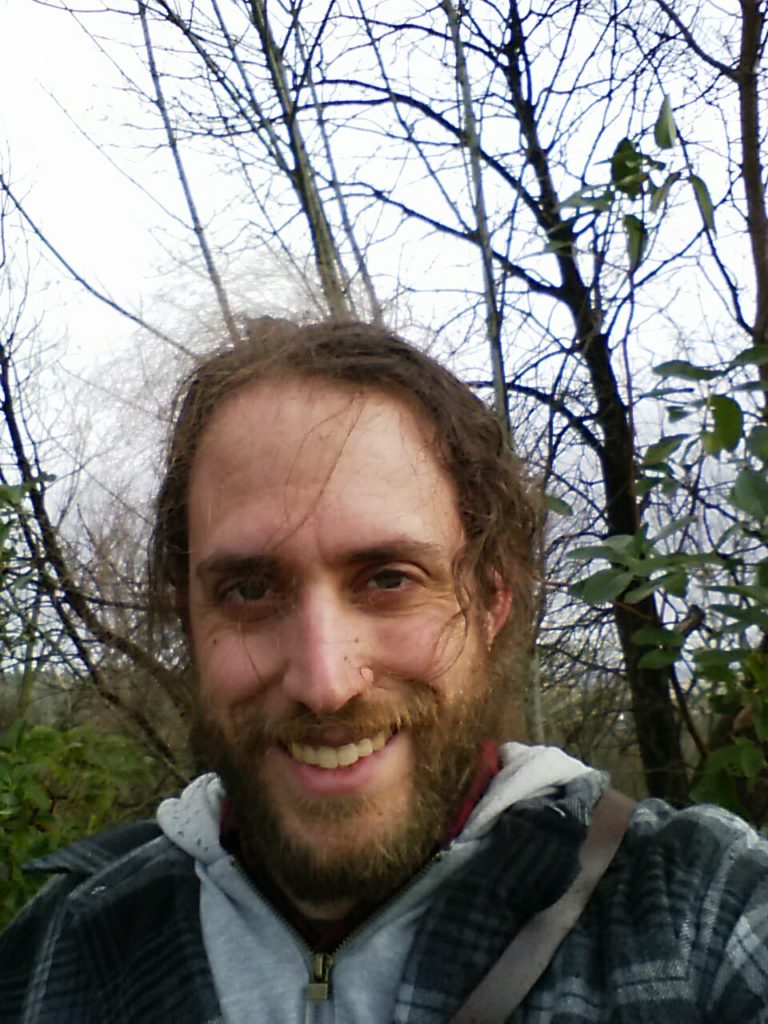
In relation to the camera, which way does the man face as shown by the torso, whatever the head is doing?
toward the camera

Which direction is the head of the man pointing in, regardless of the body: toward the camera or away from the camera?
toward the camera

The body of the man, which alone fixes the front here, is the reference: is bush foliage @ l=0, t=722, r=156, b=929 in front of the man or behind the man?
behind
